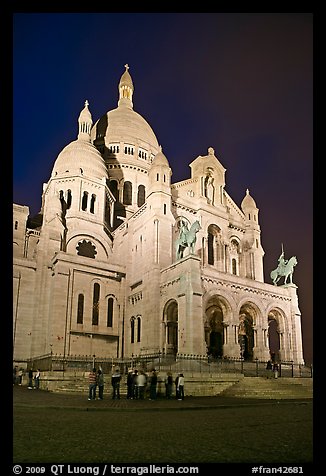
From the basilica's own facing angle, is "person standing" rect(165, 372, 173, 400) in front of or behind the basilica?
in front

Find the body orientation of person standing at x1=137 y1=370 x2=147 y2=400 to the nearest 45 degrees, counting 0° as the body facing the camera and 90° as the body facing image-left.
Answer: approximately 180°

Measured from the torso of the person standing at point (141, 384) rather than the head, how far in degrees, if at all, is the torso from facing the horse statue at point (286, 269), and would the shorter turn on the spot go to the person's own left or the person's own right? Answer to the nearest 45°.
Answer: approximately 45° to the person's own right

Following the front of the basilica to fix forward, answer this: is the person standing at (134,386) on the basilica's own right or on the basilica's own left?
on the basilica's own right

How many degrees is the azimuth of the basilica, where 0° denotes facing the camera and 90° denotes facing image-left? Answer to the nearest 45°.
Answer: approximately 315°
